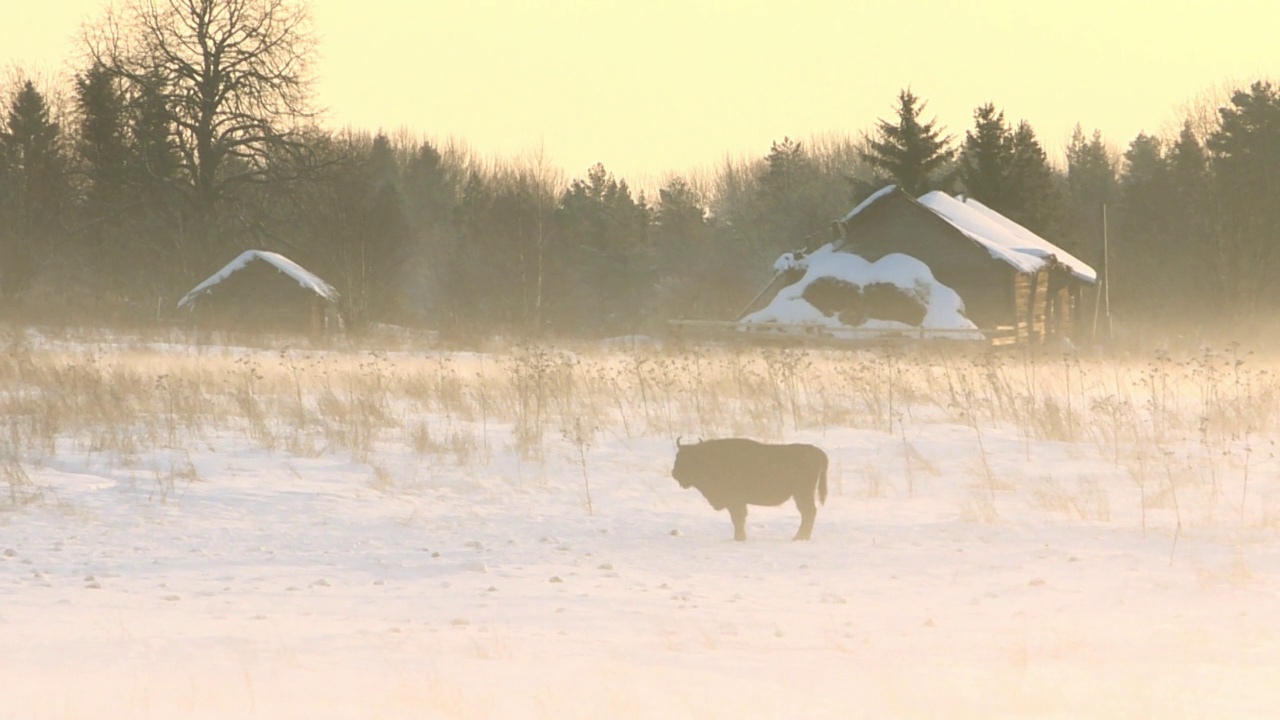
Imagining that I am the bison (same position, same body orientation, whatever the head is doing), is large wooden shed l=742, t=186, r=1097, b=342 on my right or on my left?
on my right

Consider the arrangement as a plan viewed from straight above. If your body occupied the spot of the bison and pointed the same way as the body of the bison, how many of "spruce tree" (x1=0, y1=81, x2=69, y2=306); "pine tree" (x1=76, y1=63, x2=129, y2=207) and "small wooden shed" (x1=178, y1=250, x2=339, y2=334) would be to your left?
0

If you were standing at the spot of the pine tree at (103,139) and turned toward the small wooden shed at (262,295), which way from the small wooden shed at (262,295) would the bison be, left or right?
right

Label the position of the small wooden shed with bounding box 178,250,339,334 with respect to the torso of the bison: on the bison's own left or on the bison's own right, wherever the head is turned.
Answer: on the bison's own right

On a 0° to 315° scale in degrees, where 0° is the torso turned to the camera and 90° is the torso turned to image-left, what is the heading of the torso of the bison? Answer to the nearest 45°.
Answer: approximately 90°

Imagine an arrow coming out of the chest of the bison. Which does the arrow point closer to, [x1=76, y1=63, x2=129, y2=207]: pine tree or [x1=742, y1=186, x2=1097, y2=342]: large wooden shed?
the pine tree

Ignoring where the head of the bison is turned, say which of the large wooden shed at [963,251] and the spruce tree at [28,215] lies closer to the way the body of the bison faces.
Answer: the spruce tree

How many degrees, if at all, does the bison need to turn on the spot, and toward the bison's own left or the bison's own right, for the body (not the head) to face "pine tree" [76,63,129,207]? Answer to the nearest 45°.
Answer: approximately 45° to the bison's own right

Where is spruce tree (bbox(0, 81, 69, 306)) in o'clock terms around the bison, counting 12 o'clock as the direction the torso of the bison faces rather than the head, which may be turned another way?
The spruce tree is roughly at 2 o'clock from the bison.

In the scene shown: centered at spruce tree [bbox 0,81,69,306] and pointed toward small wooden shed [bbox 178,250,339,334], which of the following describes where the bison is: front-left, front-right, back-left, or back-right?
front-right
